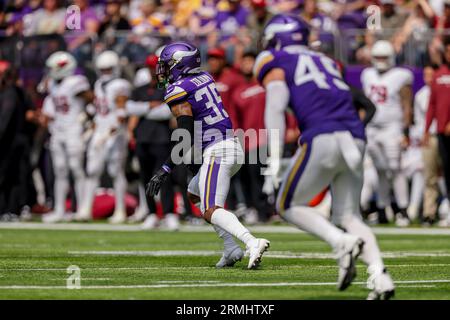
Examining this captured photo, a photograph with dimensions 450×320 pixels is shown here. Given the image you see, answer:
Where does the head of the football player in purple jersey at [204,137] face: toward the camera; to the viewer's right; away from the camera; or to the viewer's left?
to the viewer's left

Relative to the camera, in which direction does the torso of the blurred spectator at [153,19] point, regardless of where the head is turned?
toward the camera

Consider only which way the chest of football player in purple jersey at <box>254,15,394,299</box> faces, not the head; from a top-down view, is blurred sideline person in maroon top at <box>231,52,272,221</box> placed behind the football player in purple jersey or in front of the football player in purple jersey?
in front

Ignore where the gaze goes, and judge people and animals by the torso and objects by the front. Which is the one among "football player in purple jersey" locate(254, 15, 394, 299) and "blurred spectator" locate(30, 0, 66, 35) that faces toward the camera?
the blurred spectator

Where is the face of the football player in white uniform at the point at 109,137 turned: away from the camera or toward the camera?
toward the camera

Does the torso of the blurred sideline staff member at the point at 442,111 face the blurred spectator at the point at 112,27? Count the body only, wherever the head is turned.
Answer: no

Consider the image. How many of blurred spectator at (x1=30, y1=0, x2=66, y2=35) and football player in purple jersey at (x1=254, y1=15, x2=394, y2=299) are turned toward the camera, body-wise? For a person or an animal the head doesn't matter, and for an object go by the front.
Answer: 1

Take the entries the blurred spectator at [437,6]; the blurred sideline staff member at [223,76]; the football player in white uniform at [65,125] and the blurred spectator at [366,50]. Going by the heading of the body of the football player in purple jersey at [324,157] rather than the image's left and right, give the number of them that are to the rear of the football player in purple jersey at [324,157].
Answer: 0

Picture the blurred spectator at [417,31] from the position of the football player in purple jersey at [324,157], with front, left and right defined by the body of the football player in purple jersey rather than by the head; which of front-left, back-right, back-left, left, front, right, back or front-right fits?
front-right

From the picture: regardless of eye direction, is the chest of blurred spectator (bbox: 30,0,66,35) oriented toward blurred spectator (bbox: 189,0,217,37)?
no

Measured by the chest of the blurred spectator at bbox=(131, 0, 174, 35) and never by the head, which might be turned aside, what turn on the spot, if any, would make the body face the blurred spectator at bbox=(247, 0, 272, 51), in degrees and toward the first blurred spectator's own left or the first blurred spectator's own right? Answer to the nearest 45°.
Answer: approximately 45° to the first blurred spectator's own left

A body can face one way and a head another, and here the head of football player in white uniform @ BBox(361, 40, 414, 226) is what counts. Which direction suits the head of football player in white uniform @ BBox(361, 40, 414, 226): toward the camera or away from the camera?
toward the camera

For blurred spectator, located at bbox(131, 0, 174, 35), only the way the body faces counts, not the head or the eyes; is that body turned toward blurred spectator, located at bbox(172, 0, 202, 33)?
no
